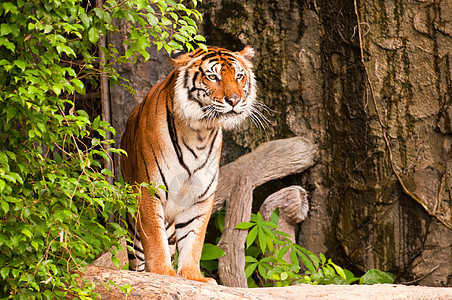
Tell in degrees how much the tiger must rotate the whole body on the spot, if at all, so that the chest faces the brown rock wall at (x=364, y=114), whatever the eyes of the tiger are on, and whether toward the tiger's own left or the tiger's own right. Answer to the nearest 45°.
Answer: approximately 90° to the tiger's own left

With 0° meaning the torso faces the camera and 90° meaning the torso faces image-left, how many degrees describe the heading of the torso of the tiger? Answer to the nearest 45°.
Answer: approximately 315°

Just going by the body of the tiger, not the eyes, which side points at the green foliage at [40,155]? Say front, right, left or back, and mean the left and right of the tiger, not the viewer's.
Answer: right
